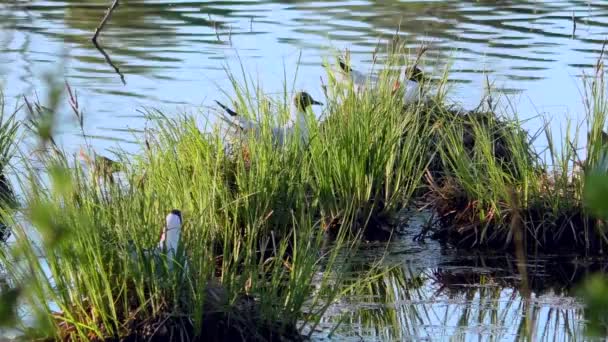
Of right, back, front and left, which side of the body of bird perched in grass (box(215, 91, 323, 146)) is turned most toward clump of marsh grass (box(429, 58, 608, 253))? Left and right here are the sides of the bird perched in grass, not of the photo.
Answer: front

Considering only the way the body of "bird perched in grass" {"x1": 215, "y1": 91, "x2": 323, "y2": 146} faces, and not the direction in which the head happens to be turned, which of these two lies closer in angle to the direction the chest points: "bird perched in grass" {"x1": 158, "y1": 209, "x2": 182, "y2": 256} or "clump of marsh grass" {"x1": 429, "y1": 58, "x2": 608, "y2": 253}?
the clump of marsh grass

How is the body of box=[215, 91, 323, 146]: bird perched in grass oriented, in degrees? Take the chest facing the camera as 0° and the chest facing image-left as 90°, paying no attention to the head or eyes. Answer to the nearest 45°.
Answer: approximately 270°

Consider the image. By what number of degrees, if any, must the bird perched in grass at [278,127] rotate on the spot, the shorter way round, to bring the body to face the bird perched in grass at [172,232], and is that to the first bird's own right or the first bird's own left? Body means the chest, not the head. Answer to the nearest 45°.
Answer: approximately 90° to the first bird's own right

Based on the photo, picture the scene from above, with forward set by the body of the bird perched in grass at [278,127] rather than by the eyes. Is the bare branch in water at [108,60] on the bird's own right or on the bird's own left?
on the bird's own left

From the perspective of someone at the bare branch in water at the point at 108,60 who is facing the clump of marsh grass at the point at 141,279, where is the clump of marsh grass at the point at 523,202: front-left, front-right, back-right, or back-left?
front-left

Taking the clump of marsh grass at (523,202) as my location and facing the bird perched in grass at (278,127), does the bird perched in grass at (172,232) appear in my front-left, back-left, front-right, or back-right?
front-left
